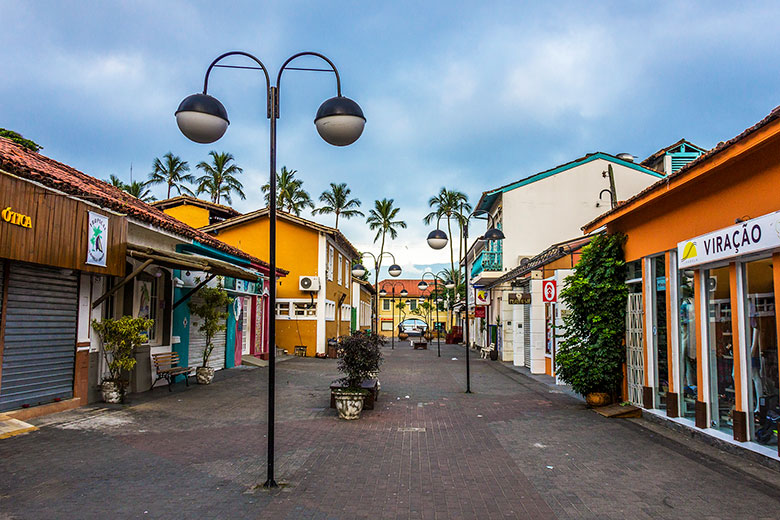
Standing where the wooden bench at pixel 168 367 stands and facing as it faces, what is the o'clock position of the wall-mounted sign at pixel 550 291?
The wall-mounted sign is roughly at 11 o'clock from the wooden bench.

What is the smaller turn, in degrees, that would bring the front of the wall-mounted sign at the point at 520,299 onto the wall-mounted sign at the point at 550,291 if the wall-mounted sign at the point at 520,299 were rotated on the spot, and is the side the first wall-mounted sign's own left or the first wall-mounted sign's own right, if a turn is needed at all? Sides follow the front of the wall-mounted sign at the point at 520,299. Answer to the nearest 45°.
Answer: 0° — it already faces it

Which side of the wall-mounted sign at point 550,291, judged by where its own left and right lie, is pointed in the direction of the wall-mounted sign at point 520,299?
back

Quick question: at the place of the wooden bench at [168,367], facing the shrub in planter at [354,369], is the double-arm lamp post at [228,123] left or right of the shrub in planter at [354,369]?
right

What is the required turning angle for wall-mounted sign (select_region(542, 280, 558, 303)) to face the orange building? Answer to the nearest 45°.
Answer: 0° — it already faces it

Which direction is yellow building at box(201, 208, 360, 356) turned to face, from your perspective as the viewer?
facing to the right of the viewer

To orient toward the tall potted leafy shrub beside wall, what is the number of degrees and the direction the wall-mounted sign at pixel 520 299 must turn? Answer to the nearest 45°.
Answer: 0° — it already faces it

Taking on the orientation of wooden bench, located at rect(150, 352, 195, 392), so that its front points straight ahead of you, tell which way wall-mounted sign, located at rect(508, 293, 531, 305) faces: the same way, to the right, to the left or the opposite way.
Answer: to the right

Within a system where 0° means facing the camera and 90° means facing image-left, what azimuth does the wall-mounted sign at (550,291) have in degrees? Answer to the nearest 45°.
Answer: approximately 0°

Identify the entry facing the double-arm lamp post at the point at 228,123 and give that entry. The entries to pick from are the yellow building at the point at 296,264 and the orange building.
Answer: the orange building

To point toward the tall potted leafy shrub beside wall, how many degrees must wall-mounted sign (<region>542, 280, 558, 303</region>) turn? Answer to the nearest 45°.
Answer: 0° — it already faces it
